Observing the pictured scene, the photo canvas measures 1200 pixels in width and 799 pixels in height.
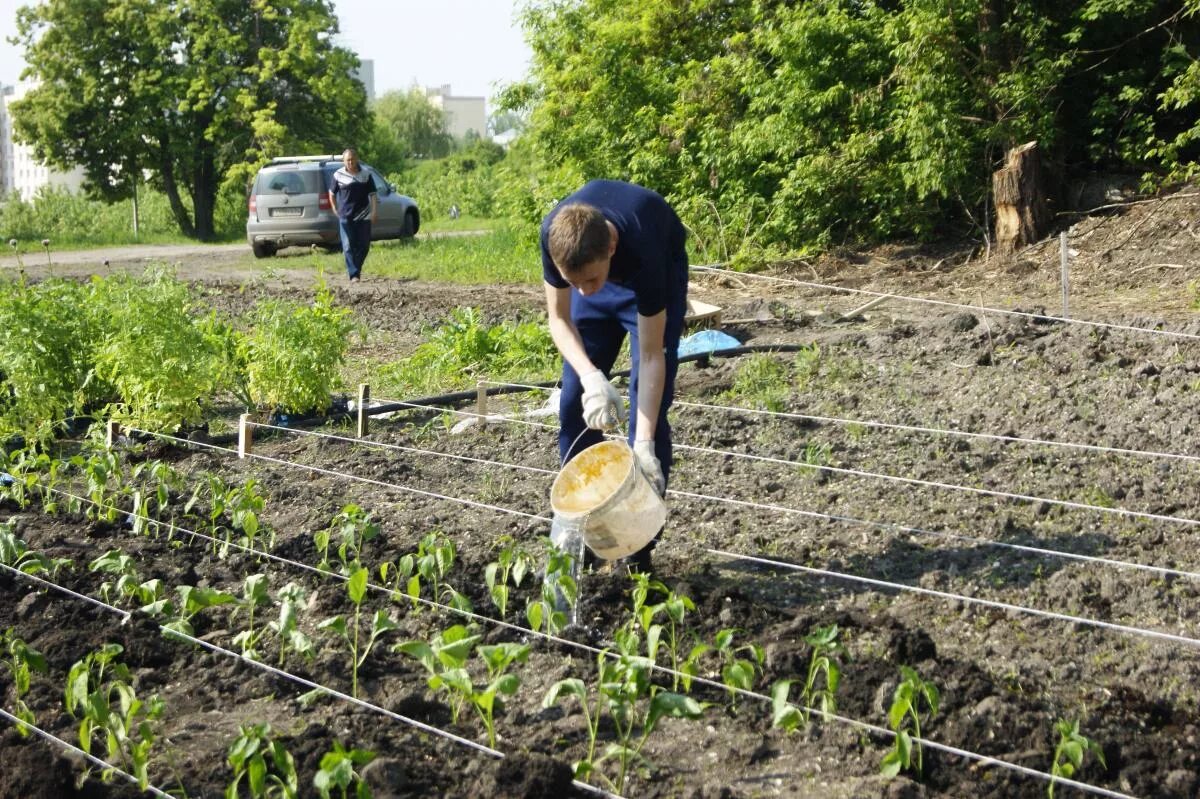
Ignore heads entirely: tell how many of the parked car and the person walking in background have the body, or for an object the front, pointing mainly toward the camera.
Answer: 1

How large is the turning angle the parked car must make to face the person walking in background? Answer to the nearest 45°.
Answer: approximately 135° to its right

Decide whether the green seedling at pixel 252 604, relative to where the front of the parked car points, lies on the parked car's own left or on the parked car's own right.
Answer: on the parked car's own right

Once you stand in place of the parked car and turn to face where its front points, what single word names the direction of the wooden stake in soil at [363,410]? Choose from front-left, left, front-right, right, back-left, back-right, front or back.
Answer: back-right

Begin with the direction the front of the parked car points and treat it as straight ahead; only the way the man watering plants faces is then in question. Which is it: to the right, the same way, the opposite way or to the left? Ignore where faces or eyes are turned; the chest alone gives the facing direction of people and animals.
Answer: the opposite way

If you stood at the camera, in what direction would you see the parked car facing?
facing away from the viewer and to the right of the viewer

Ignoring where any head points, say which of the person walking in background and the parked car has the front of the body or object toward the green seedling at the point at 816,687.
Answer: the person walking in background

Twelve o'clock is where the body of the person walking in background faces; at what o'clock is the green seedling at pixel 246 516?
The green seedling is roughly at 12 o'clock from the person walking in background.

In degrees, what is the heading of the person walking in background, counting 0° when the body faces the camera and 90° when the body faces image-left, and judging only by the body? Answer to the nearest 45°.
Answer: approximately 0°
